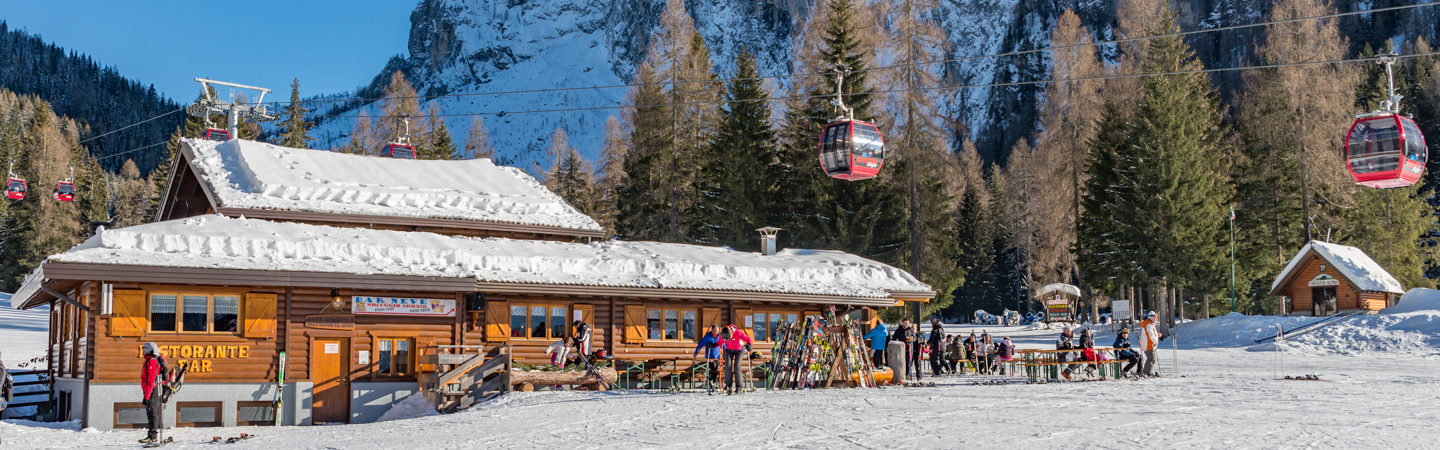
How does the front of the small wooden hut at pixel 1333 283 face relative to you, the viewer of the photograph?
facing the viewer and to the left of the viewer

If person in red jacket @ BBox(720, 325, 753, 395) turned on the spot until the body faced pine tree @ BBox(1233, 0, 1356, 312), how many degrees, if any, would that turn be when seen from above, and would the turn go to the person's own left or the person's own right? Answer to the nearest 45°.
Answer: approximately 135° to the person's own left
